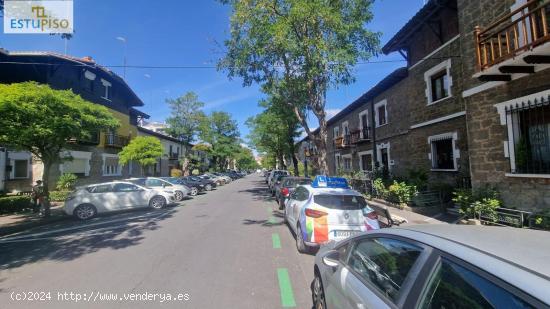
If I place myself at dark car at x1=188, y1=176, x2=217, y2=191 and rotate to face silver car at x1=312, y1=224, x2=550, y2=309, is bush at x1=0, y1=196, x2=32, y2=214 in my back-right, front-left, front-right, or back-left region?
front-right

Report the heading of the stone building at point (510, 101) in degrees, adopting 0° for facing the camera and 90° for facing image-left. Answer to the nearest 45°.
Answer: approximately 45°

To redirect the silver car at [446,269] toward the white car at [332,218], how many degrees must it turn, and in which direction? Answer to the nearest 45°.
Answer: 0° — it already faces it

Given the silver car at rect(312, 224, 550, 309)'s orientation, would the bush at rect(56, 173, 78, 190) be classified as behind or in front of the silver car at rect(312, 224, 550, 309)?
in front

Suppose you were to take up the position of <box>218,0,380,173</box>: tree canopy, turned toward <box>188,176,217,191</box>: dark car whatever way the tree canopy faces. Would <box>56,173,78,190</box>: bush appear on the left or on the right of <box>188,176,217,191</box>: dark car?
left

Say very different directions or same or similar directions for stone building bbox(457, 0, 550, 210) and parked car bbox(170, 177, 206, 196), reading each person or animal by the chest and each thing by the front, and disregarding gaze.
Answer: very different directions
